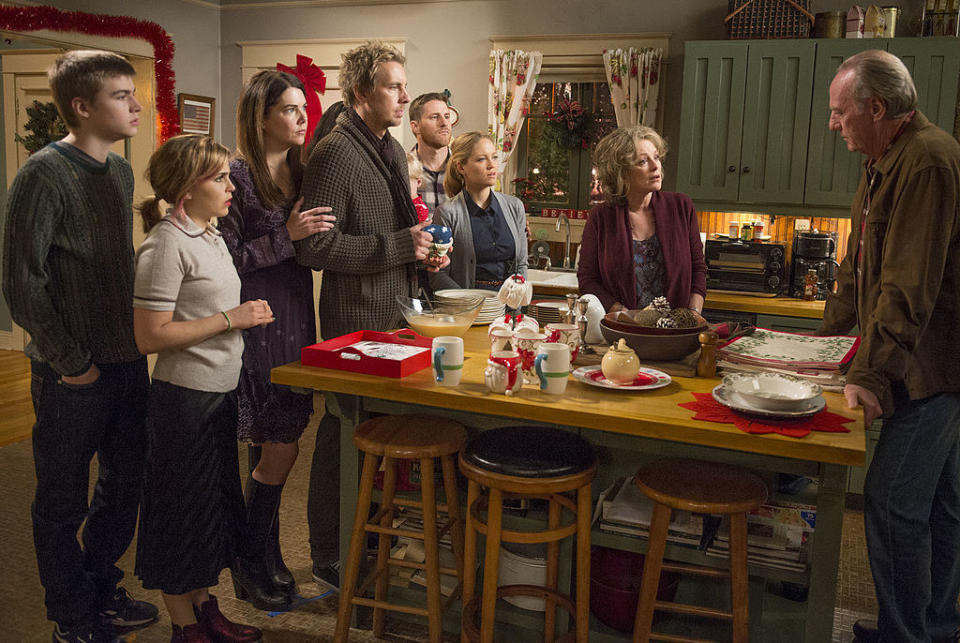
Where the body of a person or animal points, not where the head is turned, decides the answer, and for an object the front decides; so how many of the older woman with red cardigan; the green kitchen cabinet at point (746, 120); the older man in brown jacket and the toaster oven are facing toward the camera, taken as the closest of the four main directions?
3

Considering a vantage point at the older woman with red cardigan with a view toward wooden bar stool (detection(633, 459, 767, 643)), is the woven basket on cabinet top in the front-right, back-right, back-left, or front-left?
back-left

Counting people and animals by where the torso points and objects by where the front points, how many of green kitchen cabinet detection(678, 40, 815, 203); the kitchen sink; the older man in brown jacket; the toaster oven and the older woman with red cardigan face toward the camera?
4

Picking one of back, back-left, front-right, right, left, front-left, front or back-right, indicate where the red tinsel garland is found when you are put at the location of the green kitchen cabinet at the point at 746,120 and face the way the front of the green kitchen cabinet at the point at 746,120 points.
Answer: right

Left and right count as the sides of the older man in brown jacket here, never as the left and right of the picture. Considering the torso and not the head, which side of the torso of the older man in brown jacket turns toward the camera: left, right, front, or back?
left

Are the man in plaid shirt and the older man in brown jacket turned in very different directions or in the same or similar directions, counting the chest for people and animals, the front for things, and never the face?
very different directions

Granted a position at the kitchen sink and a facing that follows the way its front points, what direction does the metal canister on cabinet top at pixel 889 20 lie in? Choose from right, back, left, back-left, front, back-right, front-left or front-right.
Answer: left

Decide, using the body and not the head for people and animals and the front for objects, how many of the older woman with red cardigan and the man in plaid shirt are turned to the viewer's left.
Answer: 0

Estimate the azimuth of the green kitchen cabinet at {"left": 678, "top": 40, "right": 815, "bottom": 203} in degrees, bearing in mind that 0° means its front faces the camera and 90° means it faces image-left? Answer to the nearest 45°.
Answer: approximately 0°

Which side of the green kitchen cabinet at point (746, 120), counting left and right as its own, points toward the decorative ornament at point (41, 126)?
right

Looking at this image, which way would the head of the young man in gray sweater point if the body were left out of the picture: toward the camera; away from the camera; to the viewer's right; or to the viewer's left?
to the viewer's right

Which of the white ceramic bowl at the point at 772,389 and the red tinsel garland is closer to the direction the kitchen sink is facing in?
the white ceramic bowl

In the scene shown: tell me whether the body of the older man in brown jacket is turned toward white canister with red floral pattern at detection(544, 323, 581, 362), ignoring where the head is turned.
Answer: yes

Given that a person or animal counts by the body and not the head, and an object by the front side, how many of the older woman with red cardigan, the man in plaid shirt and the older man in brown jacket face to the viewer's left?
1
